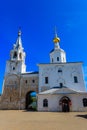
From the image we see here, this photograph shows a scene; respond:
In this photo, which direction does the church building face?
toward the camera
